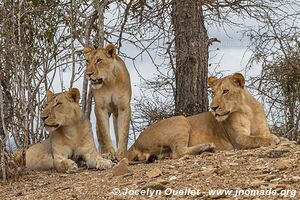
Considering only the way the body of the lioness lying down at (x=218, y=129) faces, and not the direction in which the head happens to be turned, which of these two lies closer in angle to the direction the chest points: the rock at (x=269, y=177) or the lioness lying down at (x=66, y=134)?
the rock

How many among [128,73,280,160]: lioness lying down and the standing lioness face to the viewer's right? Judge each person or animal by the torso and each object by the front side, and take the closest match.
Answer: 1

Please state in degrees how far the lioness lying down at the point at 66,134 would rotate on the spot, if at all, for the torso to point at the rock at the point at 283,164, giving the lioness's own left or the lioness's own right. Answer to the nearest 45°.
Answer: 0° — it already faces it

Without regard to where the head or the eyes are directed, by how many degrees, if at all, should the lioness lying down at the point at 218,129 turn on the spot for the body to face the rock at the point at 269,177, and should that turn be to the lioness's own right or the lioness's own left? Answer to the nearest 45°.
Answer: approximately 90° to the lioness's own right

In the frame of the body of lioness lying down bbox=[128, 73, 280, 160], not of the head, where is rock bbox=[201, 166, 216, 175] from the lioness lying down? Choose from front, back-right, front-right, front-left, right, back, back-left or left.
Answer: right

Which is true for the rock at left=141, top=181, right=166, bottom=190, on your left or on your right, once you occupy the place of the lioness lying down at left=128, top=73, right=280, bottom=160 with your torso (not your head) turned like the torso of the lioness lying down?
on your right

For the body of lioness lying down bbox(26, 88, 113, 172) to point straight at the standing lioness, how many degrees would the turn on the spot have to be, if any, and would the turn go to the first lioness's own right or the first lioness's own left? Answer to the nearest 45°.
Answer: approximately 45° to the first lioness's own left

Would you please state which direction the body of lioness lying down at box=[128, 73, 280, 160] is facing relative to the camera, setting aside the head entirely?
to the viewer's right

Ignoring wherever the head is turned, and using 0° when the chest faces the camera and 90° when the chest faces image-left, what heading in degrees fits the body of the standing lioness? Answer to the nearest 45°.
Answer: approximately 0°
